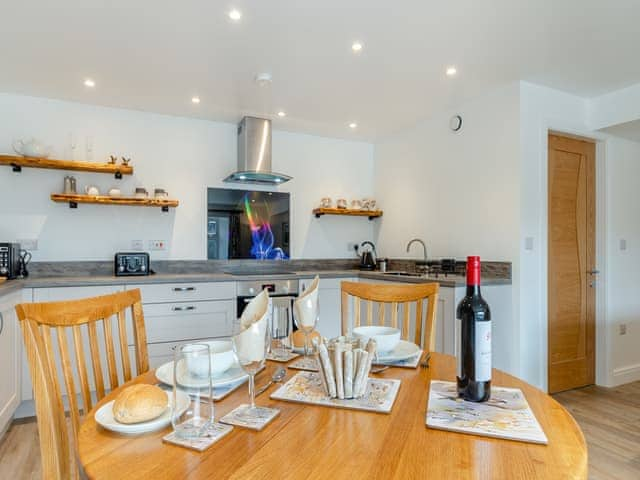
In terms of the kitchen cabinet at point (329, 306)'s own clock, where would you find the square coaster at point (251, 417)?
The square coaster is roughly at 12 o'clock from the kitchen cabinet.

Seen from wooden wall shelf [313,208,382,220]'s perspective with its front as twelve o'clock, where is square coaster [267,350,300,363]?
The square coaster is roughly at 12 o'clock from the wooden wall shelf.

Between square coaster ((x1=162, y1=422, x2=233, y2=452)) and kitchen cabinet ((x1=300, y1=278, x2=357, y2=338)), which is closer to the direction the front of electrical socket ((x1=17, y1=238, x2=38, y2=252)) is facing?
the square coaster

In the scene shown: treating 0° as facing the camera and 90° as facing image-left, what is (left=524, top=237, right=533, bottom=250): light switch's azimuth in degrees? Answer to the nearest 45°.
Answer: approximately 0°

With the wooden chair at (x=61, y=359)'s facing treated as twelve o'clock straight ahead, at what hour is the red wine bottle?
The red wine bottle is roughly at 12 o'clock from the wooden chair.

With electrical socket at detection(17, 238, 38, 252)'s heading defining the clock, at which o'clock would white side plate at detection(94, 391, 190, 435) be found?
The white side plate is roughly at 12 o'clock from the electrical socket.

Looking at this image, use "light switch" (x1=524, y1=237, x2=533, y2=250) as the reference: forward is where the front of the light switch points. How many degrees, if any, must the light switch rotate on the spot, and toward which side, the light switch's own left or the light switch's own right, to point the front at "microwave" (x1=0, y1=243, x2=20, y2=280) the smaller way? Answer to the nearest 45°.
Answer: approximately 45° to the light switch's own right
